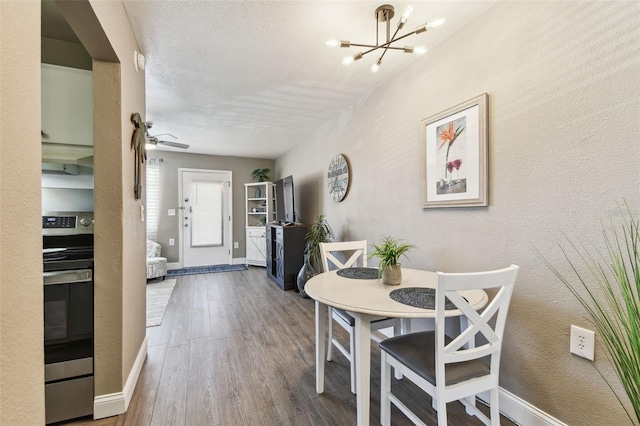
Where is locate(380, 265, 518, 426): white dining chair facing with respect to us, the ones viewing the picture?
facing away from the viewer and to the left of the viewer

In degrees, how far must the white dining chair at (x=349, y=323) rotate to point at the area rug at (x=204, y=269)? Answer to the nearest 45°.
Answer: approximately 180°

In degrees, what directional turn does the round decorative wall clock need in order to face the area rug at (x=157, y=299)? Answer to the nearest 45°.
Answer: approximately 45° to its right

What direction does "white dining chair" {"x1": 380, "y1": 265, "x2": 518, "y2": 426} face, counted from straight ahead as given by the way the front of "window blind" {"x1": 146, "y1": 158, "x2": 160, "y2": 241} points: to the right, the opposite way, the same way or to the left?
the opposite way

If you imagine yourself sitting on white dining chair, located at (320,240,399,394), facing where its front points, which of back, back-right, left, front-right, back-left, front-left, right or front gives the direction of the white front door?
back

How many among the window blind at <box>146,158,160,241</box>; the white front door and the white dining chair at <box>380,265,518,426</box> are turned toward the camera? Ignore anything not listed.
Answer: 2

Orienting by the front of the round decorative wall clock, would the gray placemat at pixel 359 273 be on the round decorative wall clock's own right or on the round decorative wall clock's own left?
on the round decorative wall clock's own left

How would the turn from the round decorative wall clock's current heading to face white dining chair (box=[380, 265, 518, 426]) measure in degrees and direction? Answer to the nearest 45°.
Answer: approximately 45° to its left

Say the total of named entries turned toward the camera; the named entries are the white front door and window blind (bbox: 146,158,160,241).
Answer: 2

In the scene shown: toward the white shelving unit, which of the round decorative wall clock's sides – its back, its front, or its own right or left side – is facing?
right

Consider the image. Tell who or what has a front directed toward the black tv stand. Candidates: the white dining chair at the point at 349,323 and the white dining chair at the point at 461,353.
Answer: the white dining chair at the point at 461,353
